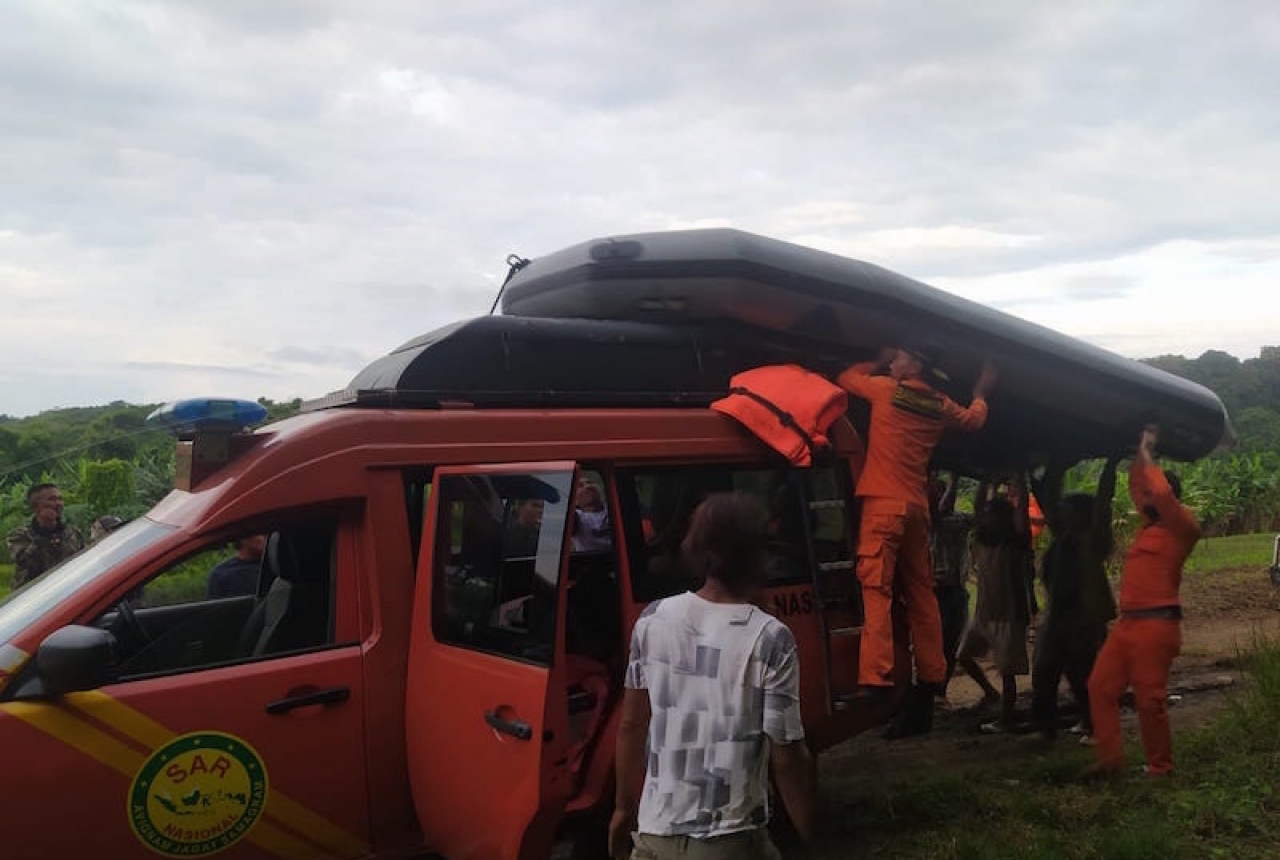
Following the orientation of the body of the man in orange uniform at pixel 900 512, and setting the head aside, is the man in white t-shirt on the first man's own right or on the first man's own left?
on the first man's own left

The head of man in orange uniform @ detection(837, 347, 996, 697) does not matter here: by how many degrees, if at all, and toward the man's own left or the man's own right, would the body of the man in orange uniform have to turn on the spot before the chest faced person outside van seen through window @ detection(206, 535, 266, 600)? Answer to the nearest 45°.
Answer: approximately 90° to the man's own left

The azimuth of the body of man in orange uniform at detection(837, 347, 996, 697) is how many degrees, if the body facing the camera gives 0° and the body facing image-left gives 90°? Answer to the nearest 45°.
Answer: approximately 135°

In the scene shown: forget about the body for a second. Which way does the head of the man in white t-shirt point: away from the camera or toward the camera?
away from the camera

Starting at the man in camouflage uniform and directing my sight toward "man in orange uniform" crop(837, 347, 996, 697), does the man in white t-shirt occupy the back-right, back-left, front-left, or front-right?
front-right

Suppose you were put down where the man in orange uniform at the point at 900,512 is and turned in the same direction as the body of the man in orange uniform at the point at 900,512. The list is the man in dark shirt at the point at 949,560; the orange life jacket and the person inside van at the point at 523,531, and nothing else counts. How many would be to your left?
2

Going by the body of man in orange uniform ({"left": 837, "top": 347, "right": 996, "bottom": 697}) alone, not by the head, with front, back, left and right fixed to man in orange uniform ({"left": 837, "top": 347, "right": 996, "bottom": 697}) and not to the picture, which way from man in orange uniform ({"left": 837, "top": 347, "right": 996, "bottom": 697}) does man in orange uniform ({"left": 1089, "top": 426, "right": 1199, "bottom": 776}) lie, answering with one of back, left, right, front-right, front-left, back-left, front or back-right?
right

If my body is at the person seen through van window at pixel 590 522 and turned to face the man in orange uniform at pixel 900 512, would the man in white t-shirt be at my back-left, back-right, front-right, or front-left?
front-right

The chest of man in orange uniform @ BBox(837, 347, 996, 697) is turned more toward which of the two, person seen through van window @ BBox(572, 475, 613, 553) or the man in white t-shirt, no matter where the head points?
the person seen through van window

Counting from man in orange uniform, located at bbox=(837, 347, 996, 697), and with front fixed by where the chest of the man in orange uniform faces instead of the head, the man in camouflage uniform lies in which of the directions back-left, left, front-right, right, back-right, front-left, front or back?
front-left

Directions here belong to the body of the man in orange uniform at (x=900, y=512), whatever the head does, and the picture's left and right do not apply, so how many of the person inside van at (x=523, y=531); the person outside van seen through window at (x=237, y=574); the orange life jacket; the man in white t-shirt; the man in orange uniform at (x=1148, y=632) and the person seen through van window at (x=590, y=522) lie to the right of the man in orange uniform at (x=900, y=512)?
1

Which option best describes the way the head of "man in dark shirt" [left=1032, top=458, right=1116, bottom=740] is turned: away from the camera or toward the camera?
away from the camera

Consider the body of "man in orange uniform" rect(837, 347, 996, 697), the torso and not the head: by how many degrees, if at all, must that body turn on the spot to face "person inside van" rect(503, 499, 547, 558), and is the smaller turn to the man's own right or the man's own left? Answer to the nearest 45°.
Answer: approximately 90° to the man's own left

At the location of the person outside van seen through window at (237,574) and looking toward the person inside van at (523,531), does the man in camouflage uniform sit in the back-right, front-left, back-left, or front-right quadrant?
back-left

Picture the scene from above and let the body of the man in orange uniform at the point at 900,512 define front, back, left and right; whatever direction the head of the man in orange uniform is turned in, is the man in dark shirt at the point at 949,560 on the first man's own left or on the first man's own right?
on the first man's own right

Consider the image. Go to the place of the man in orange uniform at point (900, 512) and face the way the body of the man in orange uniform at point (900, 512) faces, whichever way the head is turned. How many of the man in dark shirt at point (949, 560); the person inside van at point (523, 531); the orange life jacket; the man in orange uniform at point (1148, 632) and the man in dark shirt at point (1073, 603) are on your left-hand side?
2

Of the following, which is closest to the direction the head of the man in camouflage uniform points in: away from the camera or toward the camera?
toward the camera
